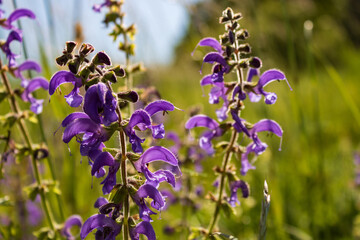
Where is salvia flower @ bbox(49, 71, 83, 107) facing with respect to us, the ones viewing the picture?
facing to the left of the viewer

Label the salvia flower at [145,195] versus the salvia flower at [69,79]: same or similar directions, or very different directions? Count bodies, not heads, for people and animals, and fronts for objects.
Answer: very different directions

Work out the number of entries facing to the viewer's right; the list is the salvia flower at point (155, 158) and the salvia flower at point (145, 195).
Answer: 2

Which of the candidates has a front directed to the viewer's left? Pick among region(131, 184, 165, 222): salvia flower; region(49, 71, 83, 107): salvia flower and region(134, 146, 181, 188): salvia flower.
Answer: region(49, 71, 83, 107): salvia flower

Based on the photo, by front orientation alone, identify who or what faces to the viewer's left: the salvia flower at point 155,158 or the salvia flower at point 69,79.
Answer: the salvia flower at point 69,79

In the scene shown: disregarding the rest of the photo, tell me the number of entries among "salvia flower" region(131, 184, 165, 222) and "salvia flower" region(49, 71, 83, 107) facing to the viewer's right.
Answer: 1

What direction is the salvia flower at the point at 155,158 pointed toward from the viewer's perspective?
to the viewer's right

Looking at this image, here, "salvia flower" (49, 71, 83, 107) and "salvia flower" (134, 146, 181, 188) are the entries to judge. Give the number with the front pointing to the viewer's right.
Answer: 1

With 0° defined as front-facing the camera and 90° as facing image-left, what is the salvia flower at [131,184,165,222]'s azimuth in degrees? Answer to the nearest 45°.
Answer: approximately 270°

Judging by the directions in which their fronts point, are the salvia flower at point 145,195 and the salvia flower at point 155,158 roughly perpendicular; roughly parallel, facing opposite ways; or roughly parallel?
roughly parallel
